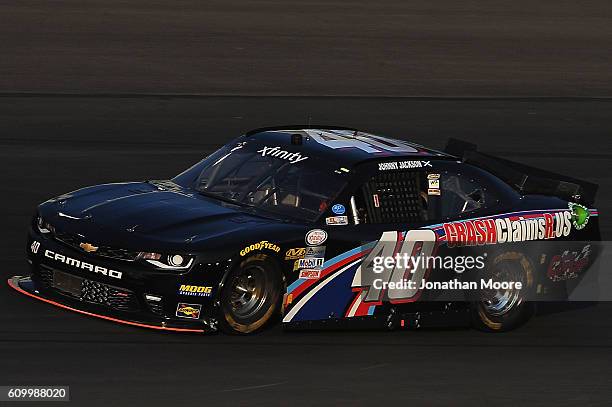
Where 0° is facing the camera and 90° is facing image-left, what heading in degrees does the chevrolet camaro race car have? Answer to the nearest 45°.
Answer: approximately 45°
